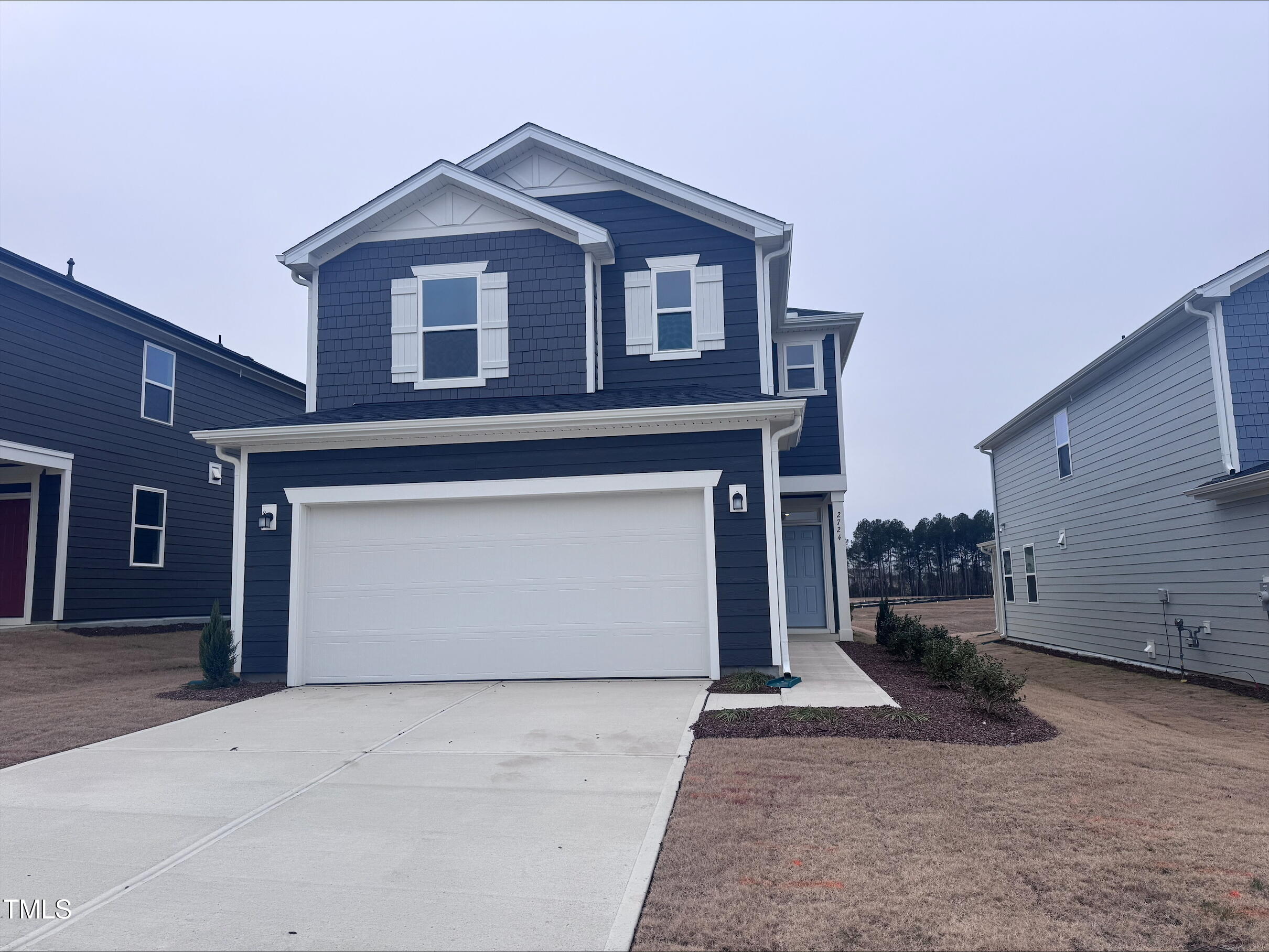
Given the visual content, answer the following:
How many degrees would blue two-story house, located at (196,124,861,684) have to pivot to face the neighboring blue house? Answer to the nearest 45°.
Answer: approximately 135° to its right

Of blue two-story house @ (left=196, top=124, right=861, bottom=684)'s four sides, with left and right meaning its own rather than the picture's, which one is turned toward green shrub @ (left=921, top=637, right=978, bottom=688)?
left

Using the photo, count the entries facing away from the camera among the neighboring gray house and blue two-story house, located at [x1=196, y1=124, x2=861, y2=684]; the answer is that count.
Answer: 0

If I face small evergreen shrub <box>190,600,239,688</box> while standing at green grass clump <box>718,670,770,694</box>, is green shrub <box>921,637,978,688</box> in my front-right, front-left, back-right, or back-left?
back-right

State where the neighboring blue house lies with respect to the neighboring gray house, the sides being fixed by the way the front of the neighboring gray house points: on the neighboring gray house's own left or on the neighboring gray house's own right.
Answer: on the neighboring gray house's own right

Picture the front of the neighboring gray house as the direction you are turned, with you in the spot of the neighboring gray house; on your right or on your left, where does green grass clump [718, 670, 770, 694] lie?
on your right

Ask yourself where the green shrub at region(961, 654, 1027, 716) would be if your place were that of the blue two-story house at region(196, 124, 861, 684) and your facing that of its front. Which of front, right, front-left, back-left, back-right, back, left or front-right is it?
front-left
